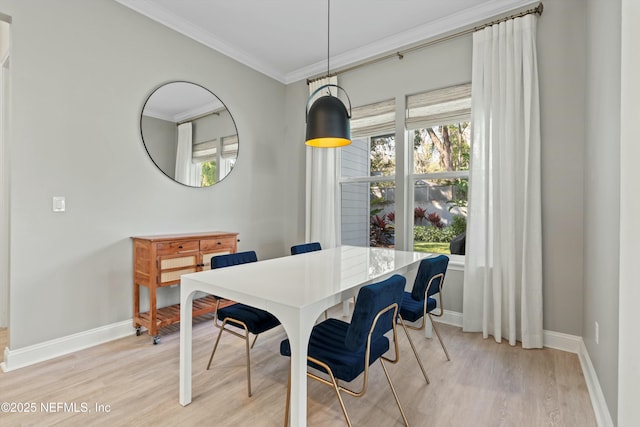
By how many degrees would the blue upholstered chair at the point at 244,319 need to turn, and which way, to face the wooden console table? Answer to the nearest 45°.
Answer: approximately 180°

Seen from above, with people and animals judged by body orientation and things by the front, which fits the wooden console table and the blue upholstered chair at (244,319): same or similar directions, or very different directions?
same or similar directions

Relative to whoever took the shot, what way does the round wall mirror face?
facing the viewer and to the right of the viewer

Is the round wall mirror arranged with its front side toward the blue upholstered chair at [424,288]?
yes

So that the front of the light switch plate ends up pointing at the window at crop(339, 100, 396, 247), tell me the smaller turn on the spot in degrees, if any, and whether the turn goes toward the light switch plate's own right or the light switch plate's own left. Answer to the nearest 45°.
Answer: approximately 90° to the light switch plate's own left

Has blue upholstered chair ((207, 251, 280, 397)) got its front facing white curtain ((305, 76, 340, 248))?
no

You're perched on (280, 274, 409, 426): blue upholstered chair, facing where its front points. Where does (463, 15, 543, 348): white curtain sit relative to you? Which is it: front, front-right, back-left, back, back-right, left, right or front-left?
right

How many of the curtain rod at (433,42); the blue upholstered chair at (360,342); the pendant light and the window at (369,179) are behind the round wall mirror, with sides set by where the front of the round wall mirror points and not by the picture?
0

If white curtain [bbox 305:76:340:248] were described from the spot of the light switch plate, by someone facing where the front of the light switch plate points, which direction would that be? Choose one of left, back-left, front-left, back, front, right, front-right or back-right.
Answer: left

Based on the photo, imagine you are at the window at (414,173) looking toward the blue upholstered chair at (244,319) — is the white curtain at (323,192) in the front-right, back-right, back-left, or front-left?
front-right

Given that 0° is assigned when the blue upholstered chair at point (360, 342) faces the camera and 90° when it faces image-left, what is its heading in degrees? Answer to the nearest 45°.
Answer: approximately 135°
